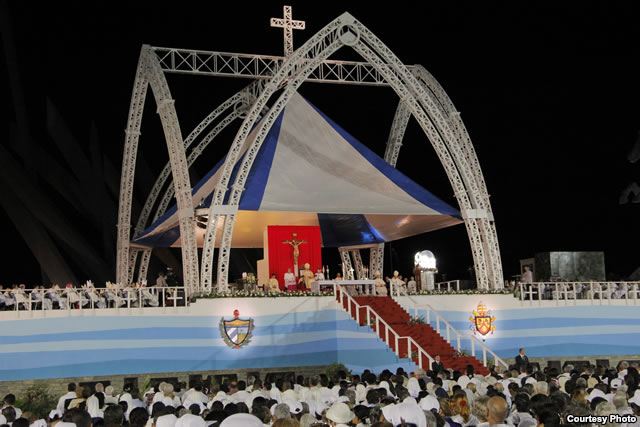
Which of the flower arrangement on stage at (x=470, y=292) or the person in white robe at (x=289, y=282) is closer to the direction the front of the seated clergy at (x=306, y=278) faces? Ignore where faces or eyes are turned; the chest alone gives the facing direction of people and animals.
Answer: the flower arrangement on stage

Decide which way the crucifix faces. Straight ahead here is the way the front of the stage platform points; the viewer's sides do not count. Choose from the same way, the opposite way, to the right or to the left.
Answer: the same way

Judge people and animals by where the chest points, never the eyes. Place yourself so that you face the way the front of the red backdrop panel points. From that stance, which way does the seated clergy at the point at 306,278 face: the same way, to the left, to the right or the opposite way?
the same way

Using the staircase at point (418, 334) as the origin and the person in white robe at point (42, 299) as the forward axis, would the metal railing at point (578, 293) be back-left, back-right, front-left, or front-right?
back-right

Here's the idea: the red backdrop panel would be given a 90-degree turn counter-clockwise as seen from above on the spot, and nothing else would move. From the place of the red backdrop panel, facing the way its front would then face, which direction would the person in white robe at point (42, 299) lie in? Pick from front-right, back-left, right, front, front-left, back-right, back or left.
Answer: back-right

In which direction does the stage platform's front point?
toward the camera

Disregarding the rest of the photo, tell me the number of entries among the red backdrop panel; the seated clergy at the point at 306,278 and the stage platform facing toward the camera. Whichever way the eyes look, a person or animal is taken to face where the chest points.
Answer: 3

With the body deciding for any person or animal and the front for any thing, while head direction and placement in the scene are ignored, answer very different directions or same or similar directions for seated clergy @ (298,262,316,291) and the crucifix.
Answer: same or similar directions

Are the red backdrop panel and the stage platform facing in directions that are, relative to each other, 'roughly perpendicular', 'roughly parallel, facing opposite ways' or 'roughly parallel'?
roughly parallel

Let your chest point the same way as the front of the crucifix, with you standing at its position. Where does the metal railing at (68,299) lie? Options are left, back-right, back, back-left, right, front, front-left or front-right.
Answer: front-right

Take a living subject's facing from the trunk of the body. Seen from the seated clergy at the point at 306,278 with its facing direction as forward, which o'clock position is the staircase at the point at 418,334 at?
The staircase is roughly at 11 o'clock from the seated clergy.

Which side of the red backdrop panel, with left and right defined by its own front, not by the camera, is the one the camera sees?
front

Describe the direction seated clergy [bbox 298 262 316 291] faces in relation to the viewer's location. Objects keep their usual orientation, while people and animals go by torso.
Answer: facing the viewer
